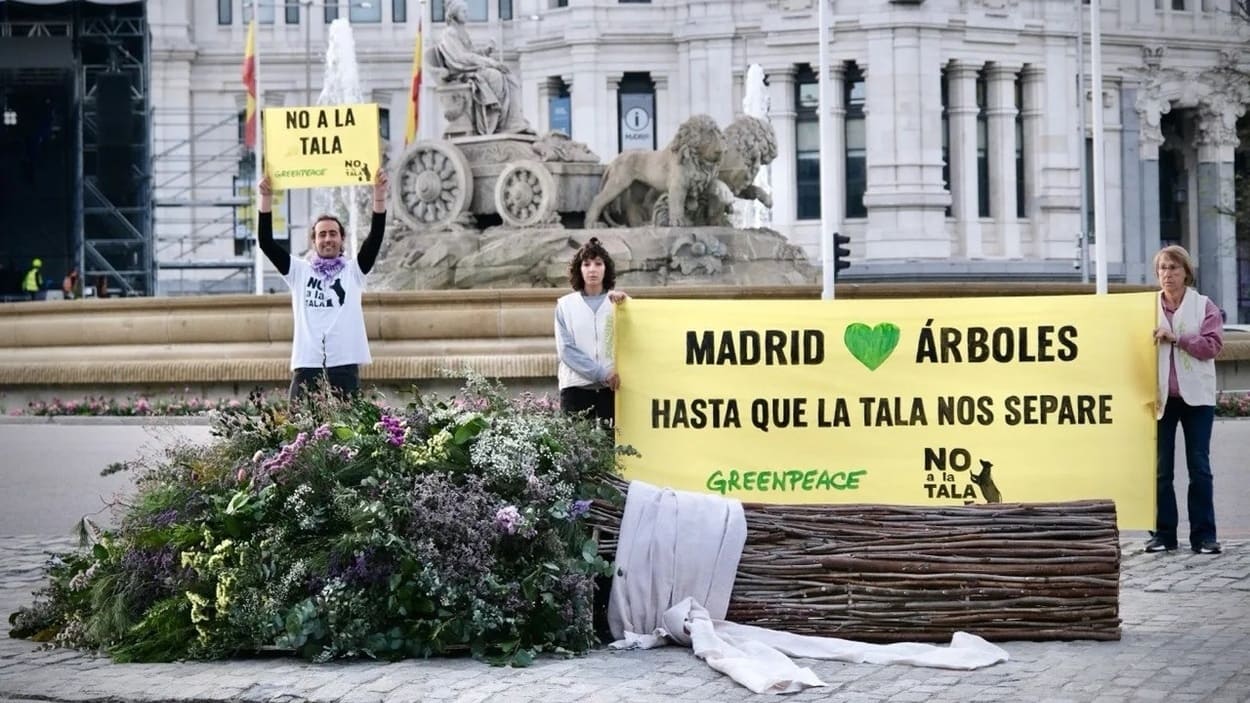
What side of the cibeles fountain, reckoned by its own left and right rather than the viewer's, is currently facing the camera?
right

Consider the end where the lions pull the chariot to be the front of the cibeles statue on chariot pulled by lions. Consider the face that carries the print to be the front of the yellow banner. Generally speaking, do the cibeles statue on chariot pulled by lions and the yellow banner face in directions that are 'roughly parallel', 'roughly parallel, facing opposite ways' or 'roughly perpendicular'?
roughly perpendicular

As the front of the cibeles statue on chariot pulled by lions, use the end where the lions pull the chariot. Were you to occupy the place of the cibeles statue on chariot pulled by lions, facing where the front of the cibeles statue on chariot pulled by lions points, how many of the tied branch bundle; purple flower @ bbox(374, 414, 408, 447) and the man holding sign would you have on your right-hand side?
3

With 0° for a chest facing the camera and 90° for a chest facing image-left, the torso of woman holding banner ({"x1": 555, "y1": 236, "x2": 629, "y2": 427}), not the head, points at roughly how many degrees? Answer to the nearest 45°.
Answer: approximately 0°

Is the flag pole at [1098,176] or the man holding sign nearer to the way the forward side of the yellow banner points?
the man holding sign

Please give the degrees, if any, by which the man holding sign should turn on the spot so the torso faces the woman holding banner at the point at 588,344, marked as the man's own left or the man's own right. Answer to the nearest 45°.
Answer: approximately 45° to the man's own left

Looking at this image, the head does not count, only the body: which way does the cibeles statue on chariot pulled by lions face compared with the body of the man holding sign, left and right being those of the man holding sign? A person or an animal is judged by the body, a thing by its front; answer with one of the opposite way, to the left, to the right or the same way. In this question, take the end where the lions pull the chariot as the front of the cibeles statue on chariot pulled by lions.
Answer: to the left

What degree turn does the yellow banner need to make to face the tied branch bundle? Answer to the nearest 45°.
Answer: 0° — it already faces it

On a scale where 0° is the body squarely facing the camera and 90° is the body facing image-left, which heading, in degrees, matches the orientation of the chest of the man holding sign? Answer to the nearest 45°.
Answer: approximately 0°

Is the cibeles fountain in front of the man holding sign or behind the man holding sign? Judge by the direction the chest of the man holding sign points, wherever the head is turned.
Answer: behind

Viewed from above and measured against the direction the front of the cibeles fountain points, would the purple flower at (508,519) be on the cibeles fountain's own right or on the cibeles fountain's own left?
on the cibeles fountain's own right

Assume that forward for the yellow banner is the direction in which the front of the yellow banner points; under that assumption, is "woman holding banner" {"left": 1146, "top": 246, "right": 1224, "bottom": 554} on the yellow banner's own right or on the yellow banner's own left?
on the yellow banner's own left
